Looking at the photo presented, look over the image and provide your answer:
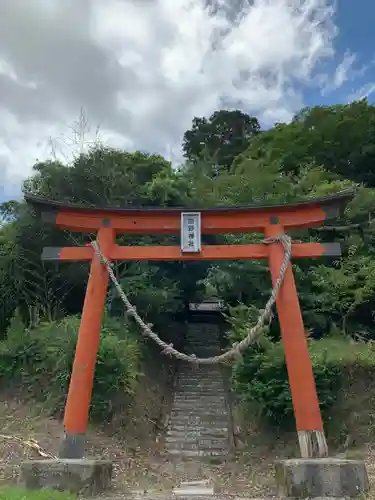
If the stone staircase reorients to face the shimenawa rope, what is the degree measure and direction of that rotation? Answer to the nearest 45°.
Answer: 0° — it already faces it

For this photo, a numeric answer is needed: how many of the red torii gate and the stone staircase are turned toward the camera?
2

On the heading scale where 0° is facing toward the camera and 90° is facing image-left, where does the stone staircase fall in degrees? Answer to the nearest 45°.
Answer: approximately 0°

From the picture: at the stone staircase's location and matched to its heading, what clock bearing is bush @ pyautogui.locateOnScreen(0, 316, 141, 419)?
The bush is roughly at 2 o'clock from the stone staircase.

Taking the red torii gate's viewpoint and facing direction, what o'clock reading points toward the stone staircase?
The stone staircase is roughly at 6 o'clock from the red torii gate.
